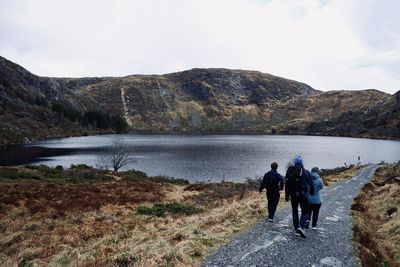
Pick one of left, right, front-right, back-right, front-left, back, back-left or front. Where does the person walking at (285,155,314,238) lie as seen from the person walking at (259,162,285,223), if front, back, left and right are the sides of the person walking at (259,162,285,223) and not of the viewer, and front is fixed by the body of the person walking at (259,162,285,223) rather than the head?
back-right

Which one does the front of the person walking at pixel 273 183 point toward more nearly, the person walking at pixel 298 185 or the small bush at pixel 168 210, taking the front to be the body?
the small bush

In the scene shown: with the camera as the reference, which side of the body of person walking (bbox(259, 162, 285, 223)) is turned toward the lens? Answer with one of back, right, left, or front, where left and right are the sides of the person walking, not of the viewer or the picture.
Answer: back

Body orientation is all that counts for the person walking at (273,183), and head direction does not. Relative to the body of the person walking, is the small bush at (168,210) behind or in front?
in front
